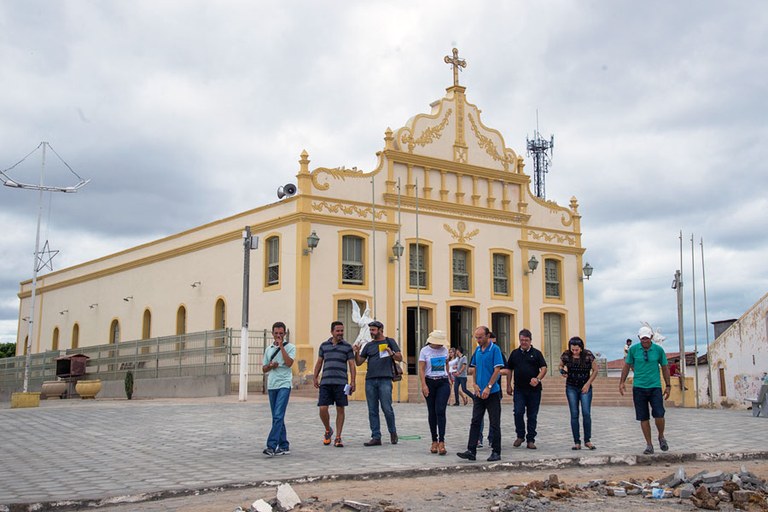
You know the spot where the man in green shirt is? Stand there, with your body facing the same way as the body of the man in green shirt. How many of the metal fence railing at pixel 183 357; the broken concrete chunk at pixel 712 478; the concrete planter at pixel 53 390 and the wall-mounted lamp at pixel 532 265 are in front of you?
1

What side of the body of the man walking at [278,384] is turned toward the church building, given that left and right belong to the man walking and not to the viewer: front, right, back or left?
back

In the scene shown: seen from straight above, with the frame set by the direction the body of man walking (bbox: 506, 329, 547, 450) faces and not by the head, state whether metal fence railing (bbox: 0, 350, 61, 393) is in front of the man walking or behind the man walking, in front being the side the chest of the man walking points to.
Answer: behind

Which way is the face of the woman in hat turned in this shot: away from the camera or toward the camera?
toward the camera

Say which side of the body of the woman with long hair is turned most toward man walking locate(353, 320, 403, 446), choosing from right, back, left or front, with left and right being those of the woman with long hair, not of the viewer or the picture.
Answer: right

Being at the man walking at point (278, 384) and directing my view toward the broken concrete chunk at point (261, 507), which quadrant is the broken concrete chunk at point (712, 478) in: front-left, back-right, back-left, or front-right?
front-left

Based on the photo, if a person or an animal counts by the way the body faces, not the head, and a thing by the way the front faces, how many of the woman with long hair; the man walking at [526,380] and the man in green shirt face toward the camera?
3

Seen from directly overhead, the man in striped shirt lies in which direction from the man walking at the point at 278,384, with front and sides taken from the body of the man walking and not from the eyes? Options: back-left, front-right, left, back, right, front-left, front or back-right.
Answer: back-left

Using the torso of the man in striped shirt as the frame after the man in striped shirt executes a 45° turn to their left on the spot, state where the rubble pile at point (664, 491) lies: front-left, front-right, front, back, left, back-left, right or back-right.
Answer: front

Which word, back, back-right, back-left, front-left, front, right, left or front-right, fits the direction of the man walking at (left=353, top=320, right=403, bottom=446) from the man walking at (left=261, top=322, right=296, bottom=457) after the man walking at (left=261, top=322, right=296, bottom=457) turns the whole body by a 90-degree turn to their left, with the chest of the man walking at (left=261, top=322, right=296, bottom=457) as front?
front-left

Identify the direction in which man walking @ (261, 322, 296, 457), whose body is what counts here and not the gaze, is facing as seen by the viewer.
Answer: toward the camera

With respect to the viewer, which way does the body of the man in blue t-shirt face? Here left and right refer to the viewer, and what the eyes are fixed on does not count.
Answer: facing the viewer and to the left of the viewer

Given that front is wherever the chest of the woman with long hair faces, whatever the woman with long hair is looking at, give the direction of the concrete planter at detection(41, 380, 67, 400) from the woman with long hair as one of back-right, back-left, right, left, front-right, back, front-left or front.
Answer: back-right

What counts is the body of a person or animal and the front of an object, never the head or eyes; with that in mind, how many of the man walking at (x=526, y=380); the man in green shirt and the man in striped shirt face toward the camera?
3

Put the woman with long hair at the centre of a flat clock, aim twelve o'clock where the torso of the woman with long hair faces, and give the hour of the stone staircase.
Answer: The stone staircase is roughly at 6 o'clock from the woman with long hair.

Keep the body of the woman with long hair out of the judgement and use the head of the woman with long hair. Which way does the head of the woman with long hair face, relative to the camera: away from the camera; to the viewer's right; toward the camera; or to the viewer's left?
toward the camera

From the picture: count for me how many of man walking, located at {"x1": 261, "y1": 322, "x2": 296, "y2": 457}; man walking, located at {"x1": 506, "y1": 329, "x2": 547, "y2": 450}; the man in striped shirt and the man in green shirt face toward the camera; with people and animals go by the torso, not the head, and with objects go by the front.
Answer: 4

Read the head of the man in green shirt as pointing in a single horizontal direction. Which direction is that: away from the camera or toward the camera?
toward the camera

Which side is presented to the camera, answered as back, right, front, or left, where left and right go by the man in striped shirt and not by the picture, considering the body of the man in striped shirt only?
front
